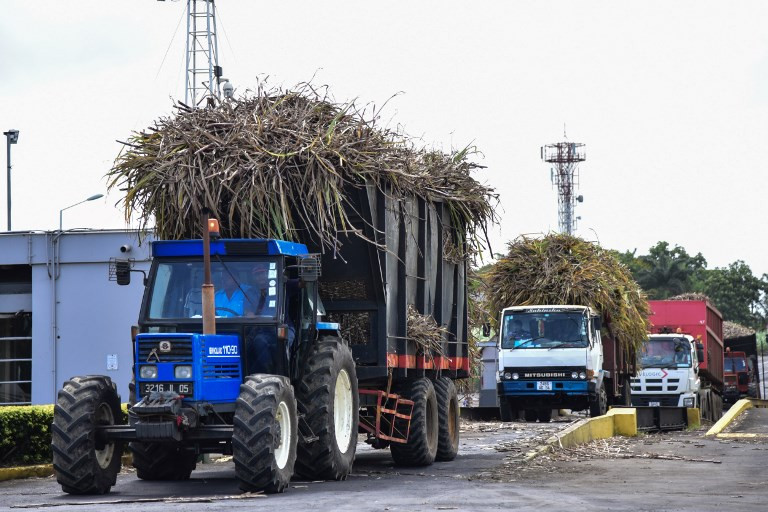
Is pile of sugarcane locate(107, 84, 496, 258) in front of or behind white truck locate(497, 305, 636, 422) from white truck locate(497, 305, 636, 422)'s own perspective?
in front

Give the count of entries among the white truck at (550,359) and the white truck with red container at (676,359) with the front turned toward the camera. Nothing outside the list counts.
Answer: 2

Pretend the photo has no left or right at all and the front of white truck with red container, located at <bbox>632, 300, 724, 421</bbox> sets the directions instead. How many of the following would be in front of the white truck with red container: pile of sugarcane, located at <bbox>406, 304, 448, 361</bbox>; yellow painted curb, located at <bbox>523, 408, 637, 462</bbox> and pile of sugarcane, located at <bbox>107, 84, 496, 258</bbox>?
3

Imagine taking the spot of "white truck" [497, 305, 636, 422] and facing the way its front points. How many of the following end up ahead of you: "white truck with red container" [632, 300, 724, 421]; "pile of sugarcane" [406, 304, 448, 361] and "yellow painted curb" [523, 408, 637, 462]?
2

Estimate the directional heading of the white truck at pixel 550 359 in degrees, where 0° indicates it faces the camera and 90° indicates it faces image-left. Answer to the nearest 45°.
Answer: approximately 0°

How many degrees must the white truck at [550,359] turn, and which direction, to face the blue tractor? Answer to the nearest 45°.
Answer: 0° — it already faces it

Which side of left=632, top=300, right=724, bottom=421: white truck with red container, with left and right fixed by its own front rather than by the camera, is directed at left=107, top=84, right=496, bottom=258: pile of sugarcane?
front

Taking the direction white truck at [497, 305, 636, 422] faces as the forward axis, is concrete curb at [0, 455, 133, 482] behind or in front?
in front

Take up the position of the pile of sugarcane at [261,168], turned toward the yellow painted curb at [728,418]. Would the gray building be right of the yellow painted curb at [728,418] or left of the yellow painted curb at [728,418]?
left

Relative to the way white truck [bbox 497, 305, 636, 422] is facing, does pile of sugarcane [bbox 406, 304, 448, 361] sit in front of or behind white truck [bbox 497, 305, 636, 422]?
in front

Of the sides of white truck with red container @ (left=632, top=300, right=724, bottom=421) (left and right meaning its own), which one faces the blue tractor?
front

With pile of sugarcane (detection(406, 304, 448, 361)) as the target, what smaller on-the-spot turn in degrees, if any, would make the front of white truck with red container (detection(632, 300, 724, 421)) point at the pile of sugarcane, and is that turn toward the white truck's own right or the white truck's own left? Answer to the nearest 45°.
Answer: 0° — it already faces it
